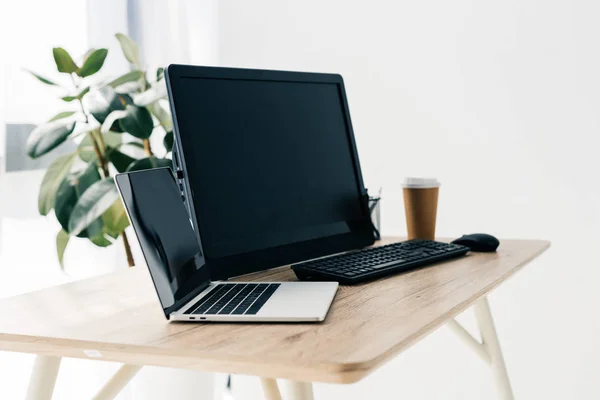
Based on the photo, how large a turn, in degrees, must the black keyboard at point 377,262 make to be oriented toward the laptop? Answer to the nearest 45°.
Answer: approximately 90° to its right

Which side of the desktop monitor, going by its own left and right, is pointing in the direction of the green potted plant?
back

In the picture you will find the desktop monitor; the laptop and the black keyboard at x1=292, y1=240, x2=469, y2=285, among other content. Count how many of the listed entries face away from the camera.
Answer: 0

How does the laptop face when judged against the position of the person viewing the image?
facing to the right of the viewer

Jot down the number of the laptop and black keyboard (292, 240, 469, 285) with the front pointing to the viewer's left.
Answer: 0

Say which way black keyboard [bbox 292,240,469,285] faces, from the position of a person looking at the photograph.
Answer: facing the viewer and to the right of the viewer

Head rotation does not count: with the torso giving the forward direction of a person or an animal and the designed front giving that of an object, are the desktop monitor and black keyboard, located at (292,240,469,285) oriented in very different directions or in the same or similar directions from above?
same or similar directions

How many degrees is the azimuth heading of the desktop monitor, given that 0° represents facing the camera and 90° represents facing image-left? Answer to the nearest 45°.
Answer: approximately 315°
